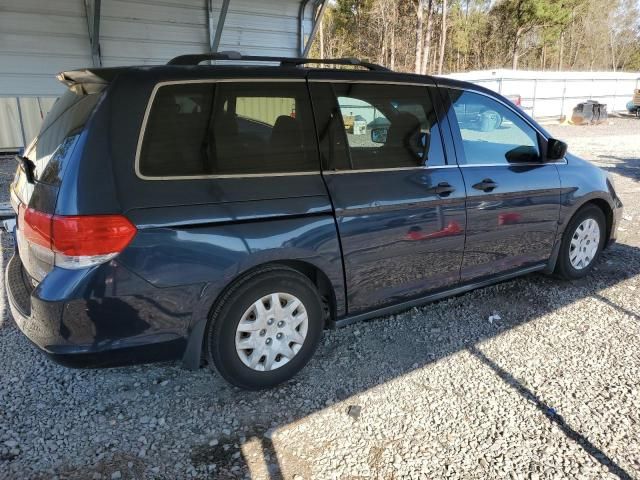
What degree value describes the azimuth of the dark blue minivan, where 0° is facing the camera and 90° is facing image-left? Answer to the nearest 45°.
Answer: approximately 225°

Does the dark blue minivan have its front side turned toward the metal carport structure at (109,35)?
no
